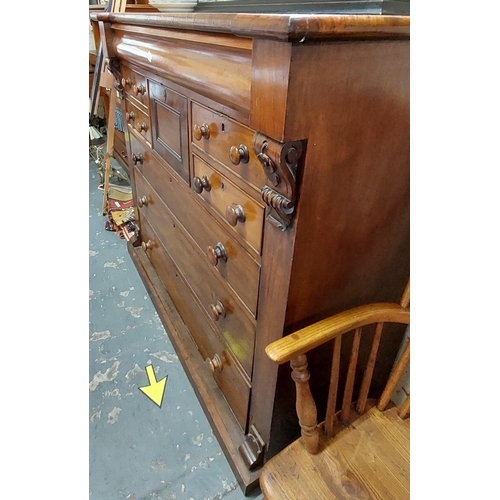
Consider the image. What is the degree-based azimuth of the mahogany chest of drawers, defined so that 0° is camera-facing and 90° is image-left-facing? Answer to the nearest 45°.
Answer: approximately 45°

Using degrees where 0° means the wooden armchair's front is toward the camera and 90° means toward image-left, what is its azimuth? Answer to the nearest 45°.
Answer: approximately 45°
